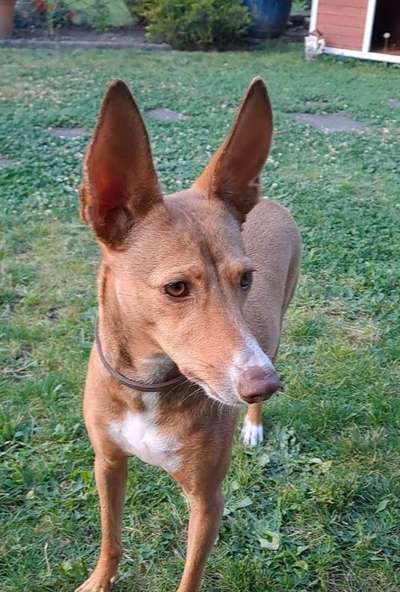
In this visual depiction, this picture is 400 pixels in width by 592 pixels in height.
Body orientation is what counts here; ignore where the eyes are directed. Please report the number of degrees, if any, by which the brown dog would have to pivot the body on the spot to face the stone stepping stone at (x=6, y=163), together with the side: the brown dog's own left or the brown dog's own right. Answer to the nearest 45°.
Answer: approximately 135° to the brown dog's own right

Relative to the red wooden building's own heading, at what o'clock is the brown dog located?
The brown dog is roughly at 12 o'clock from the red wooden building.

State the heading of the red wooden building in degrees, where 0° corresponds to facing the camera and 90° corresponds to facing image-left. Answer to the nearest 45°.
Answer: approximately 0°

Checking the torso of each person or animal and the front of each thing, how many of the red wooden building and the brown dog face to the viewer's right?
0

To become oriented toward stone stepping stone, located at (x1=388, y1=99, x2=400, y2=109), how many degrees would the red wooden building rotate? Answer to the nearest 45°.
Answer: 0° — it already faces it

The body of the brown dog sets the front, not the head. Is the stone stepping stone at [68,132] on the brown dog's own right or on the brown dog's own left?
on the brown dog's own right

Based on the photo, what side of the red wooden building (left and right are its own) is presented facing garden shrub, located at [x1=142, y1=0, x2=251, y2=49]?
right

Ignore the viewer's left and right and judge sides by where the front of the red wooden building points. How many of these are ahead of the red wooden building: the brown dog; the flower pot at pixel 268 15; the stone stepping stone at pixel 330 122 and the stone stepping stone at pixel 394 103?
3

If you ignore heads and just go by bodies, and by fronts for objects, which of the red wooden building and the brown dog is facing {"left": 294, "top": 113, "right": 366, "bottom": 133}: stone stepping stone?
the red wooden building

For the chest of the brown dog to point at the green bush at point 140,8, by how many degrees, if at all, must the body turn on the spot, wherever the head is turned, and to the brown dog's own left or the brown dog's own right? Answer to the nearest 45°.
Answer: approximately 135° to the brown dog's own right

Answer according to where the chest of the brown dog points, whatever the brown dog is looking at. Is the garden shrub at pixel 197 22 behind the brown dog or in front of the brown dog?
behind

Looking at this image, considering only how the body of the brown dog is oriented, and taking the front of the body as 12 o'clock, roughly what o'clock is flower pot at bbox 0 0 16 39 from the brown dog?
The flower pot is roughly at 4 o'clock from the brown dog.

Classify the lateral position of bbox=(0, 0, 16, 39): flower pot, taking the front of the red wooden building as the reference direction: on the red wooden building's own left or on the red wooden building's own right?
on the red wooden building's own right

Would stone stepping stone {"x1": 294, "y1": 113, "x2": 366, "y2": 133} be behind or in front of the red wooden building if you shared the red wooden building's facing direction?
in front

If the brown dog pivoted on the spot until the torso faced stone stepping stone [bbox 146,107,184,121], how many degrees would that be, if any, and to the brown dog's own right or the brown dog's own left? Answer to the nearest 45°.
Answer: approximately 135° to the brown dog's own right

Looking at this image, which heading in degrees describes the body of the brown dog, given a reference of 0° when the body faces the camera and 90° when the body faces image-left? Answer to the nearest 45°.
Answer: approximately 45°
